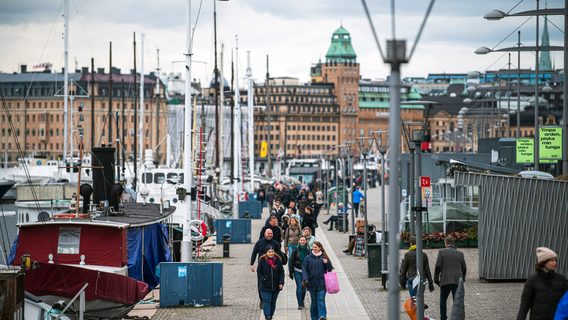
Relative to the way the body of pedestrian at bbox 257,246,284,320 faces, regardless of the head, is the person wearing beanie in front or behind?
in front

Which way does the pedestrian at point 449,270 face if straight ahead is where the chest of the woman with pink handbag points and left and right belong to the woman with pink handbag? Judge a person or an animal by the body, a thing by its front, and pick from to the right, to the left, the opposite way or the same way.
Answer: the opposite way

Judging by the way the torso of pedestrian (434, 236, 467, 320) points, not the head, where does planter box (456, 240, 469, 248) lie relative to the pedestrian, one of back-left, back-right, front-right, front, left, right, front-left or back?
front

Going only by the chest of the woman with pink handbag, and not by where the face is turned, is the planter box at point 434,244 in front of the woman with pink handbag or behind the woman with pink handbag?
behind

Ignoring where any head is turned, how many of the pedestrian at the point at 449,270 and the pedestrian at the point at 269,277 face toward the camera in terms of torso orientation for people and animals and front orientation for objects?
1

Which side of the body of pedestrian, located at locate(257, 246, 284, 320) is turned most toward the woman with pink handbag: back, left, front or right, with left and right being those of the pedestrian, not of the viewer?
left

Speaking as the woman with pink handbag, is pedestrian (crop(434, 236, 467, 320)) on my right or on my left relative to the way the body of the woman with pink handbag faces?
on my left

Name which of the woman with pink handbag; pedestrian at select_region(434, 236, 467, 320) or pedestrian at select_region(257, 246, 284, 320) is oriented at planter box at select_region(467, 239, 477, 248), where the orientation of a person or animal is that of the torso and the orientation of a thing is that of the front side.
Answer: pedestrian at select_region(434, 236, 467, 320)

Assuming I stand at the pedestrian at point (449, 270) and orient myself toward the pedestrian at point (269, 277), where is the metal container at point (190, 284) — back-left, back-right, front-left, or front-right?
front-right

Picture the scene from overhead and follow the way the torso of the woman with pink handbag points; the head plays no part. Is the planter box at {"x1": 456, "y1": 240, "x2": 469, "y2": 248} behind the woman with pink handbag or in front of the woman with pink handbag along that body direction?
behind

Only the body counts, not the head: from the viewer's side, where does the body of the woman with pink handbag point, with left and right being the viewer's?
facing the viewer

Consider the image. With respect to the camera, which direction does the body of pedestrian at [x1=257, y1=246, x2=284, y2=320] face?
toward the camera

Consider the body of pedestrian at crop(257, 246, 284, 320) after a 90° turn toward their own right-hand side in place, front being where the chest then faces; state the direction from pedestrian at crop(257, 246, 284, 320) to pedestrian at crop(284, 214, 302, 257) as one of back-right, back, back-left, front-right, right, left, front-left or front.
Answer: right

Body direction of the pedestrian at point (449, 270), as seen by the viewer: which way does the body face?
away from the camera
